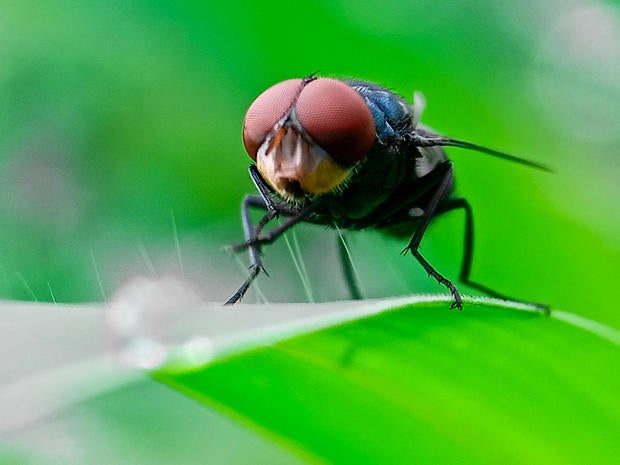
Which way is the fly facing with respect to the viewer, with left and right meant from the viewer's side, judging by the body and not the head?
facing the viewer and to the left of the viewer
